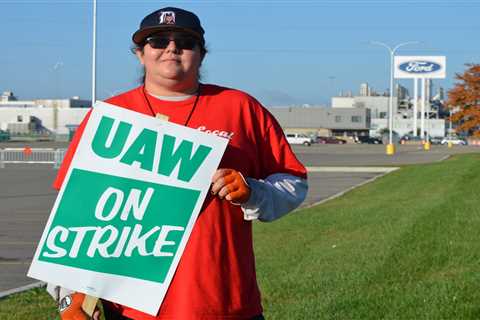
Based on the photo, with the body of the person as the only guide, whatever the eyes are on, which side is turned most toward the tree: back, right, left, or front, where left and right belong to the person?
back

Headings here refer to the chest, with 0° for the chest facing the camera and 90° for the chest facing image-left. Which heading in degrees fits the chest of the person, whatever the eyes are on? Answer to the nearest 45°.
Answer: approximately 0°
